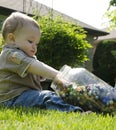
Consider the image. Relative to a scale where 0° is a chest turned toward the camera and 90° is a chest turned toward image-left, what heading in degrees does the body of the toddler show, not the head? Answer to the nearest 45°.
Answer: approximately 270°

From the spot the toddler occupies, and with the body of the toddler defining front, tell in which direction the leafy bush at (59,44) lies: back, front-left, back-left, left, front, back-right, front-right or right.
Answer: left
